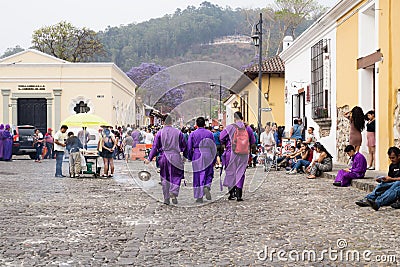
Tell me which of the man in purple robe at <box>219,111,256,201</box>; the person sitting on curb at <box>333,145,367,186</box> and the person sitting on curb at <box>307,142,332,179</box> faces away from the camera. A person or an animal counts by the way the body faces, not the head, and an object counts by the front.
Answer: the man in purple robe

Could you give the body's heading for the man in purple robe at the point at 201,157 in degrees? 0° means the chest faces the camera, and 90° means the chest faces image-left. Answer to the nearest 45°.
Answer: approximately 180°

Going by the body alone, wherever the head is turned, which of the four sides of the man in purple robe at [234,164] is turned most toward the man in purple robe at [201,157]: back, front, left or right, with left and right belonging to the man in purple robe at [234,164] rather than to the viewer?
left

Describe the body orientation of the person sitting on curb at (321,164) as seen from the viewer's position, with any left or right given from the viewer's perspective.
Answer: facing to the left of the viewer

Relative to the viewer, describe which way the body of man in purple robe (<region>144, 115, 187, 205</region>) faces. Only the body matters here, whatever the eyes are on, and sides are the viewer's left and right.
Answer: facing away from the viewer

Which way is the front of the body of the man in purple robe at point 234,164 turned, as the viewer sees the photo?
away from the camera

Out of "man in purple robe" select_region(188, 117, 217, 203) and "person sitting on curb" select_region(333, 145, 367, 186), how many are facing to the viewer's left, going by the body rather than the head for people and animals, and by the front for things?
1
